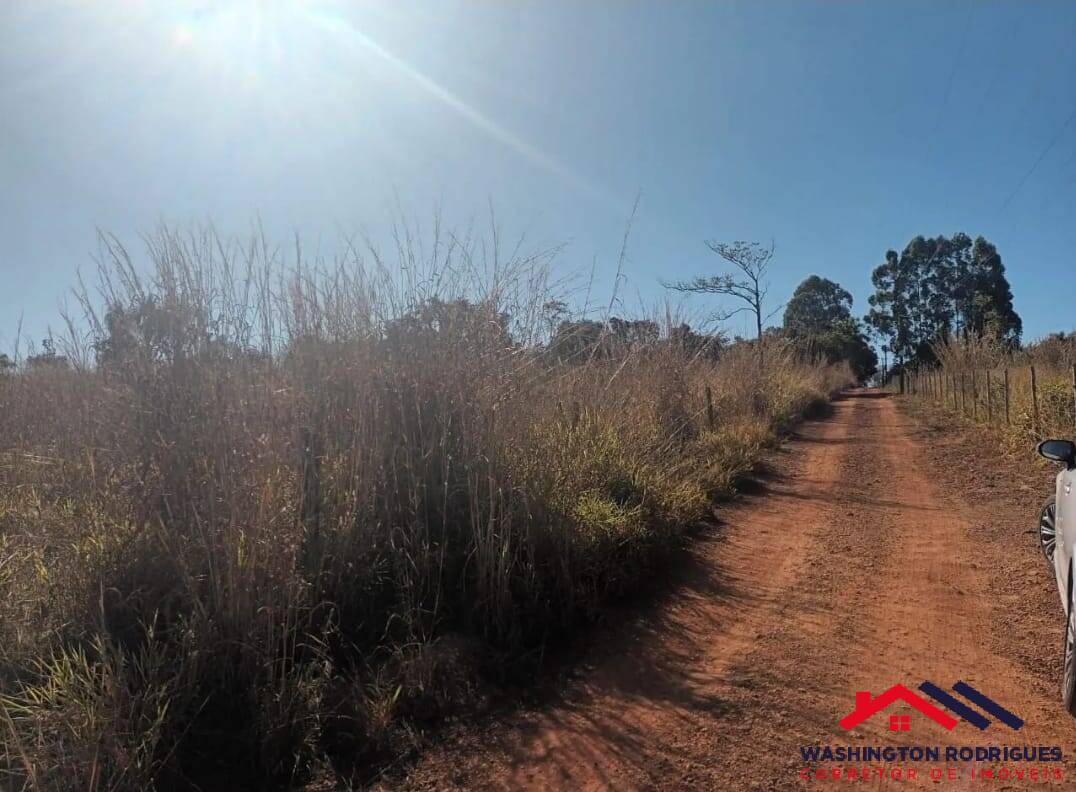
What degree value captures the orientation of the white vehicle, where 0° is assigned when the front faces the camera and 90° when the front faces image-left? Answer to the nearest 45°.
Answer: approximately 135°

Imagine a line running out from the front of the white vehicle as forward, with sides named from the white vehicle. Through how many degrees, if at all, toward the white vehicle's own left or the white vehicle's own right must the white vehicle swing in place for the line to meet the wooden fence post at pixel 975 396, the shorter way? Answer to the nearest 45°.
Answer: approximately 45° to the white vehicle's own right

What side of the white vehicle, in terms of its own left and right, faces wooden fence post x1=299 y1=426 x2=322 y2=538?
left

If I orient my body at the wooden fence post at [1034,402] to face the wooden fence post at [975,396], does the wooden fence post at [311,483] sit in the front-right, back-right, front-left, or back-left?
back-left
